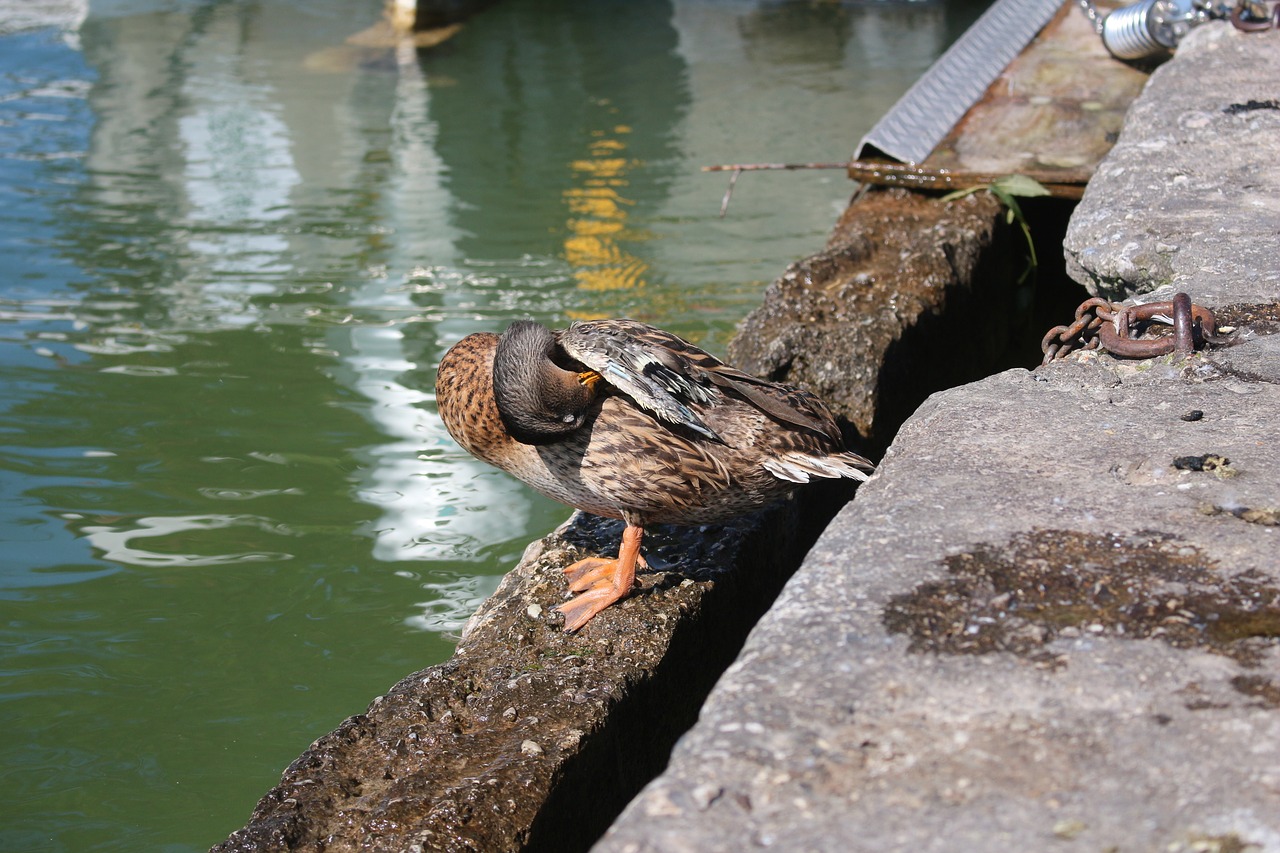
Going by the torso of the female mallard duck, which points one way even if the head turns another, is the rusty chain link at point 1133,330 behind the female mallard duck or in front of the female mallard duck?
behind

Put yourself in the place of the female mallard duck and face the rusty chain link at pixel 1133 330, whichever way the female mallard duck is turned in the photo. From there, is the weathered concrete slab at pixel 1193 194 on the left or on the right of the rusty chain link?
left

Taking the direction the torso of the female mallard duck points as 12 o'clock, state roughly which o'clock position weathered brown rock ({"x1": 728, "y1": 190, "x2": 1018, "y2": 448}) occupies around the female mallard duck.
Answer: The weathered brown rock is roughly at 4 o'clock from the female mallard duck.

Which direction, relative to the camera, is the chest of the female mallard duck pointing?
to the viewer's left

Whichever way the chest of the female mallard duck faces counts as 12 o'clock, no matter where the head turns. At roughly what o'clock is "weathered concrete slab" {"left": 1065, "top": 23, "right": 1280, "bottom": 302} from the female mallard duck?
The weathered concrete slab is roughly at 5 o'clock from the female mallard duck.
